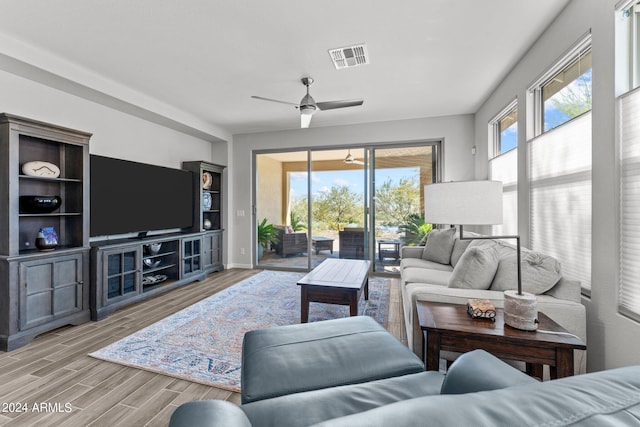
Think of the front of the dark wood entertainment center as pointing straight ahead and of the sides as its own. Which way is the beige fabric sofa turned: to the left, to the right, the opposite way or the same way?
the opposite way

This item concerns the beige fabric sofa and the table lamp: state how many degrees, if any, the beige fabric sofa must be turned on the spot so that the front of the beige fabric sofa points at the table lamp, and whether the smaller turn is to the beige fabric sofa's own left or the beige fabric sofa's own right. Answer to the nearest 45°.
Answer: approximately 90° to the beige fabric sofa's own left

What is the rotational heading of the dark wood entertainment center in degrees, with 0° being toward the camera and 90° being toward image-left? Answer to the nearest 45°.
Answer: approximately 315°

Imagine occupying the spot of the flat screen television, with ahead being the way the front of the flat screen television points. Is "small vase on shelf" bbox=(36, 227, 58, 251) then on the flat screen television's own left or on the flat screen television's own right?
on the flat screen television's own right

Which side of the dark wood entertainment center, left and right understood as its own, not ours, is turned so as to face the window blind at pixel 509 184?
front

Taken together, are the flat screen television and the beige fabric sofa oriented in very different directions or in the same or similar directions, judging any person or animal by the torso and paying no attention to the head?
very different directions

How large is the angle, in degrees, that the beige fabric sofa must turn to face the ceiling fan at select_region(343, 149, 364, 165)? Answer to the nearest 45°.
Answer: approximately 45° to its right

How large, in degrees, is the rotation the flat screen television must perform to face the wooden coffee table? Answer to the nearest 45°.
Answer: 0° — it already faces it

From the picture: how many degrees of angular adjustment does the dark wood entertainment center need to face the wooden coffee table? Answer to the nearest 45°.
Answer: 0° — it already faces it

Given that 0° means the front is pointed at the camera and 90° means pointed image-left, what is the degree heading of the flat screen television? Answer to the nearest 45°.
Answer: approximately 315°

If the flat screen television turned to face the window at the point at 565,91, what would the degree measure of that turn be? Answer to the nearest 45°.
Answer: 0° — it already faces it

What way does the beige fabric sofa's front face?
to the viewer's left
